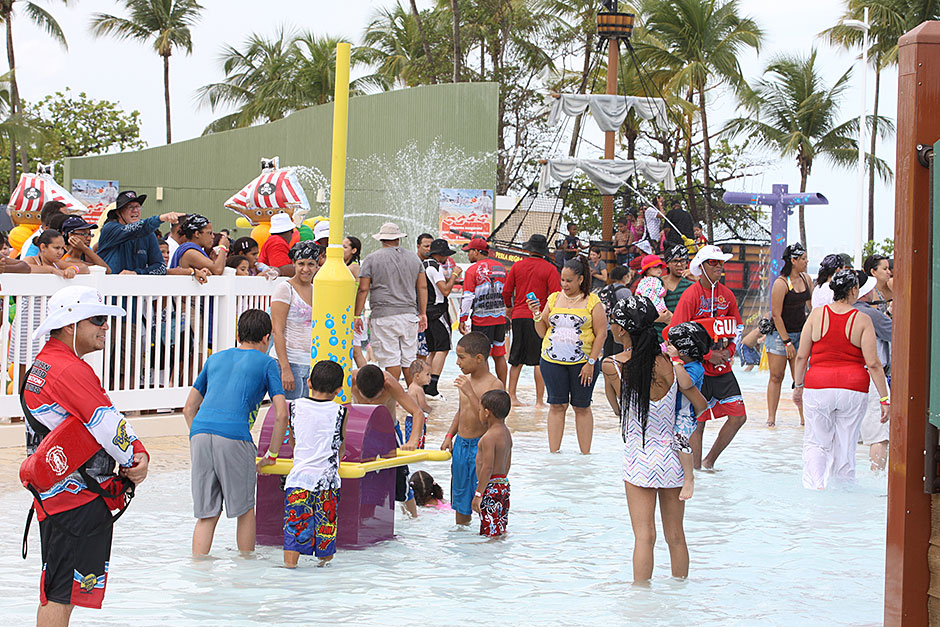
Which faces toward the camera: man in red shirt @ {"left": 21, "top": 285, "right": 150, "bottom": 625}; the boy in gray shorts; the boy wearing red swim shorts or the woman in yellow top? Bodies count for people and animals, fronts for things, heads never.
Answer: the woman in yellow top

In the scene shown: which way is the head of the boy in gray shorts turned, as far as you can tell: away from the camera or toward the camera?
away from the camera

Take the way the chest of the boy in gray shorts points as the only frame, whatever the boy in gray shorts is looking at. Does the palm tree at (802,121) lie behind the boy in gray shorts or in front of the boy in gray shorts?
in front

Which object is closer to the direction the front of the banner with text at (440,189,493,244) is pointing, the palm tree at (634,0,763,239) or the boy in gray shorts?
the boy in gray shorts

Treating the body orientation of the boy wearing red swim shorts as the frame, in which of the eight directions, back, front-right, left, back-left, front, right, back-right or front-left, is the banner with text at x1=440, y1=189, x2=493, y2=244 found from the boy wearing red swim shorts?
front-right

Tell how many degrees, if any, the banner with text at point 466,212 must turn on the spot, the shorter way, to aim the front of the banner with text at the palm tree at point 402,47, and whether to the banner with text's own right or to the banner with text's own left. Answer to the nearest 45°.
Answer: approximately 180°

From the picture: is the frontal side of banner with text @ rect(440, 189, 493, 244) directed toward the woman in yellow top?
yes

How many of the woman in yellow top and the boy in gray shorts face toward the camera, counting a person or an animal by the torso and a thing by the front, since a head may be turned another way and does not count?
1

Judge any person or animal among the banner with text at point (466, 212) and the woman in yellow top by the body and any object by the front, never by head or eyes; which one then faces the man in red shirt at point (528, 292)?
the banner with text

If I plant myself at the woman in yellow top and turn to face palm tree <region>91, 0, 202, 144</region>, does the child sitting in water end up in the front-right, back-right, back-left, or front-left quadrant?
back-left

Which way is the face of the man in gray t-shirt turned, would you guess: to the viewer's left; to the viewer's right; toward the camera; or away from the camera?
away from the camera

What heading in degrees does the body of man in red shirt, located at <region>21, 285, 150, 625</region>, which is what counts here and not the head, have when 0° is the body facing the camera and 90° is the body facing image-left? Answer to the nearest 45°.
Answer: approximately 270°
